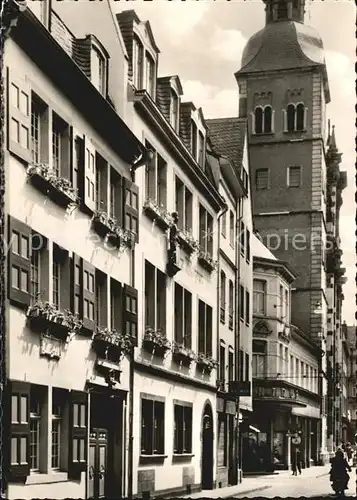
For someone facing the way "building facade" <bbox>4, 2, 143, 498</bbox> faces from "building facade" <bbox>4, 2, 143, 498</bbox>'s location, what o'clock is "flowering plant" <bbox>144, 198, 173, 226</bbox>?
The flowering plant is roughly at 8 o'clock from the building facade.

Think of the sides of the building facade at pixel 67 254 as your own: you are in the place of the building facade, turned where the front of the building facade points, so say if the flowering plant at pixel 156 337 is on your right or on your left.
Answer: on your left

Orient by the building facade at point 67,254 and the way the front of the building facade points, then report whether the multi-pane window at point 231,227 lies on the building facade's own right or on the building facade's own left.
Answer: on the building facade's own left

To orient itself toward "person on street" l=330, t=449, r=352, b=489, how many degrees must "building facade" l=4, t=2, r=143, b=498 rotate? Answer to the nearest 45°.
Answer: approximately 90° to its left

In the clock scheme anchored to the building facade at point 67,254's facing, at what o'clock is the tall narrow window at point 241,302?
The tall narrow window is roughly at 8 o'clock from the building facade.

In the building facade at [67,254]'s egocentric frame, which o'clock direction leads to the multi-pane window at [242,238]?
The multi-pane window is roughly at 8 o'clock from the building facade.

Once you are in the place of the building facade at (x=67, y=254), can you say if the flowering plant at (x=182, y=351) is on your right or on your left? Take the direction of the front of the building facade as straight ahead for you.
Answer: on your left

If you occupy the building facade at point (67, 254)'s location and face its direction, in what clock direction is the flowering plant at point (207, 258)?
The flowering plant is roughly at 8 o'clock from the building facade.

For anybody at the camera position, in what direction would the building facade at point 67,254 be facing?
facing the viewer and to the right of the viewer
